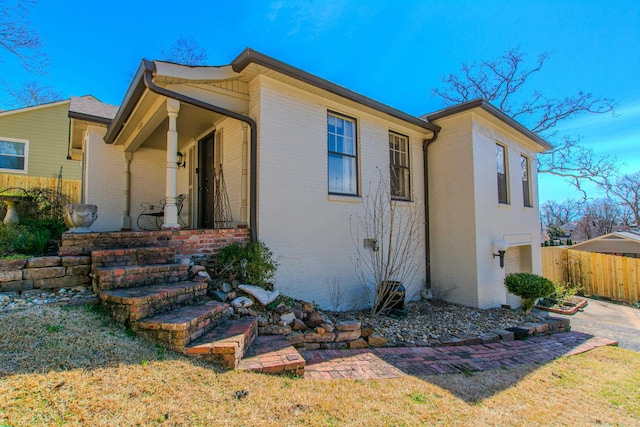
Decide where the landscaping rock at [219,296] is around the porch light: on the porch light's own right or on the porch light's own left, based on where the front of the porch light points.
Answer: on the porch light's own left

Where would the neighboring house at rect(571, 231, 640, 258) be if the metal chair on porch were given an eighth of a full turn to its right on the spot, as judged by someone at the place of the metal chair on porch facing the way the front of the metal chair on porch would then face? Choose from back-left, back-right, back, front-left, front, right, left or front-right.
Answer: back

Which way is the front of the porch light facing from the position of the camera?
facing the viewer and to the left of the viewer

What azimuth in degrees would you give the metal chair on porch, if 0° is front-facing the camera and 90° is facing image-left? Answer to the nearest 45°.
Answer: approximately 45°

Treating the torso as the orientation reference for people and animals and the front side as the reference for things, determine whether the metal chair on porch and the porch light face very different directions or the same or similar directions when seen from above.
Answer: same or similar directions

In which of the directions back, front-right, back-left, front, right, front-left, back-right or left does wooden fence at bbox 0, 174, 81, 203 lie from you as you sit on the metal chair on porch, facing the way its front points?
right

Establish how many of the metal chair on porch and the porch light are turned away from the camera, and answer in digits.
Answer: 0

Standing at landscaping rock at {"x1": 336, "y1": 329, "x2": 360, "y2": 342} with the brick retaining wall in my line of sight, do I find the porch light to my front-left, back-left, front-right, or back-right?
front-right

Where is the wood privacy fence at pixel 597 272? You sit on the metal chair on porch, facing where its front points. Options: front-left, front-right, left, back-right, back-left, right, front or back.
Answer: back-left

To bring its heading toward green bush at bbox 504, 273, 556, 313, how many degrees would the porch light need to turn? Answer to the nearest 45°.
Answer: approximately 90° to its left
